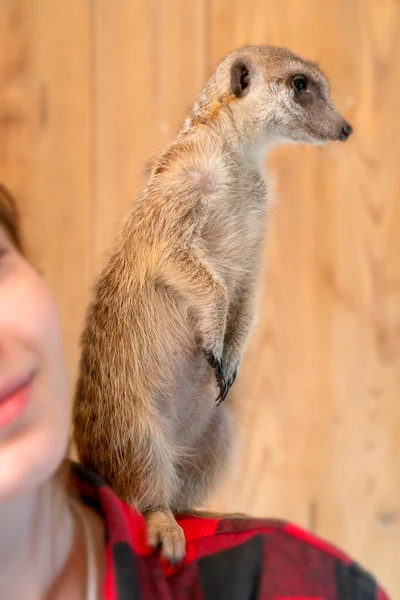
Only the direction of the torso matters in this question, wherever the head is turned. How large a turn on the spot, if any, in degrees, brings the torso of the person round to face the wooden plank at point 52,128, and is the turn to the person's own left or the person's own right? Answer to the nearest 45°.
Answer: approximately 180°

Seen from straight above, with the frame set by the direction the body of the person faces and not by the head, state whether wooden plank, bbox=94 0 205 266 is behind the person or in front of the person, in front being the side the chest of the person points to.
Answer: behind

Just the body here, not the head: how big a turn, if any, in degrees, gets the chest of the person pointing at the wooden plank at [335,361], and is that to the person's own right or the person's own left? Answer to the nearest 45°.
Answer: approximately 135° to the person's own left

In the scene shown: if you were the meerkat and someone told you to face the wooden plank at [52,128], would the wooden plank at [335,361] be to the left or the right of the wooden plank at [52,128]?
right

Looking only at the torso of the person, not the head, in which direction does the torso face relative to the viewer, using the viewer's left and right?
facing the viewer
